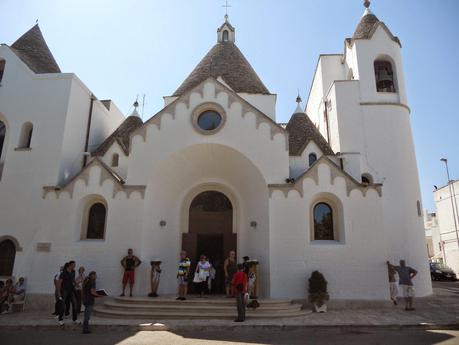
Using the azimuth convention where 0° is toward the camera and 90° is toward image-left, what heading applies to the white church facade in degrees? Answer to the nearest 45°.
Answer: approximately 0°

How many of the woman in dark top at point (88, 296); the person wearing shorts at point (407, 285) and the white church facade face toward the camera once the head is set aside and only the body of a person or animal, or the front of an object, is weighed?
1

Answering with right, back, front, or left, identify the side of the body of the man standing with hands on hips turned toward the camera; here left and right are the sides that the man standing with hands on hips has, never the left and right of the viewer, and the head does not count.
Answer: front

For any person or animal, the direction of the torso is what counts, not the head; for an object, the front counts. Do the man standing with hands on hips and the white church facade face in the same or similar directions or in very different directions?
same or similar directions

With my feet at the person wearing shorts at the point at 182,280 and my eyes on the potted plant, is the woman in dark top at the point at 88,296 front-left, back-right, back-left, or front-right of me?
back-right

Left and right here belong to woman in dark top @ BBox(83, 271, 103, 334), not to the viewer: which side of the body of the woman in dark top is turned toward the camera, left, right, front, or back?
right

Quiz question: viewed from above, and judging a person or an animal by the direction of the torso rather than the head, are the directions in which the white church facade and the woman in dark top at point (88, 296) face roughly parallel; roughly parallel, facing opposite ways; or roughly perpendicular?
roughly perpendicular

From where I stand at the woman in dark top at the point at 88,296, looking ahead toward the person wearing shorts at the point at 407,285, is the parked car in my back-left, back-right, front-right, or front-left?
front-left

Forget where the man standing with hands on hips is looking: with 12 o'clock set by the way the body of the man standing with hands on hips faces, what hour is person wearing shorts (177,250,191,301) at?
The person wearing shorts is roughly at 10 o'clock from the man standing with hands on hips.

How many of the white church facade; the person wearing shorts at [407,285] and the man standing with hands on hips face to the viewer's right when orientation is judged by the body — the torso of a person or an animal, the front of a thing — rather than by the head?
0

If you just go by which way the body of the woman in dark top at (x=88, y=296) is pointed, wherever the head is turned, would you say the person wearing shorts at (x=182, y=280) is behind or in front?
in front
